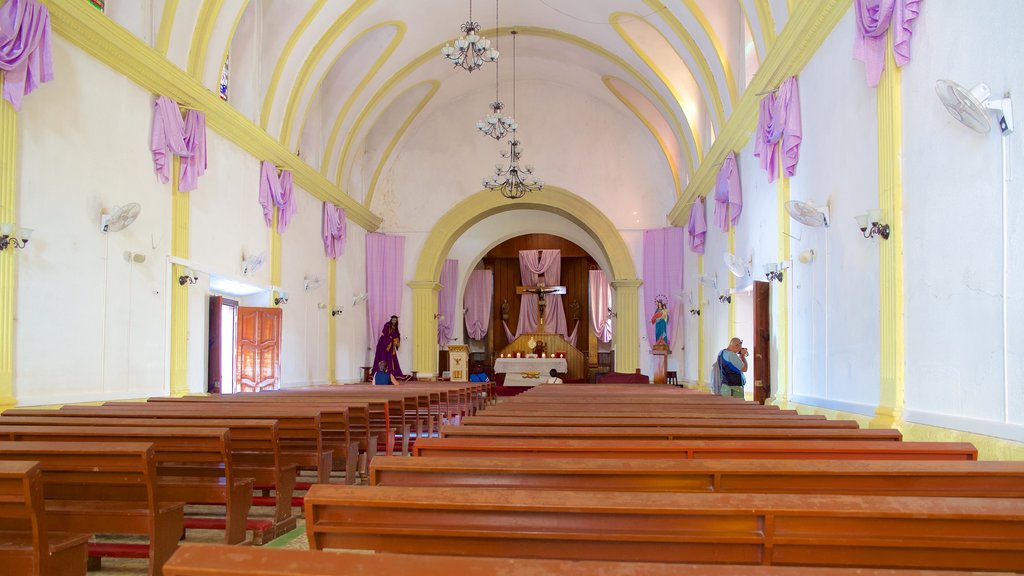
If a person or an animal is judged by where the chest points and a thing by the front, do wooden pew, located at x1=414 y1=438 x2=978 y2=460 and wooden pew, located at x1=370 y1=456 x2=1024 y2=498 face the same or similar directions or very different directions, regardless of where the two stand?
same or similar directions

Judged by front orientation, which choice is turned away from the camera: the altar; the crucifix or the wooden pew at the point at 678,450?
the wooden pew

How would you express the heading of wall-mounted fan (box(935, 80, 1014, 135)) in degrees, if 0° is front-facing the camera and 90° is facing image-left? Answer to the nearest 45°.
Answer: approximately 45°

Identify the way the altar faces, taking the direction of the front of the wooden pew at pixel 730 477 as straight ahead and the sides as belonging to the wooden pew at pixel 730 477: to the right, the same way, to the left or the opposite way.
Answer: the opposite way

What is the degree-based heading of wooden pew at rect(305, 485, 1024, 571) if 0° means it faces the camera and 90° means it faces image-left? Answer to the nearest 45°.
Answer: approximately 180°

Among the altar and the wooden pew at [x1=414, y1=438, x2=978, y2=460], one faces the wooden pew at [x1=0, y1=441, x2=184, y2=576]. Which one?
the altar

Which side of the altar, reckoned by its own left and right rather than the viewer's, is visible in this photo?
front

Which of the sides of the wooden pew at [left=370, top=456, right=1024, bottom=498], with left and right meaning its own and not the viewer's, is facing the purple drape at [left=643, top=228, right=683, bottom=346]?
front

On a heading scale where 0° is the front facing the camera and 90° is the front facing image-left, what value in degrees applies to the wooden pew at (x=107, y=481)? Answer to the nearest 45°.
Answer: approximately 225°

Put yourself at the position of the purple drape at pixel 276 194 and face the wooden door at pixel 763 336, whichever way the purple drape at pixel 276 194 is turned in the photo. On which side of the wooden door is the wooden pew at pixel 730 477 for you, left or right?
right

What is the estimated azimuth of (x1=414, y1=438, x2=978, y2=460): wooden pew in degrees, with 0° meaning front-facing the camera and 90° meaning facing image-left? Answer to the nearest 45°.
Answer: approximately 180°

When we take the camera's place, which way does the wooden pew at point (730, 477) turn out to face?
facing away from the viewer

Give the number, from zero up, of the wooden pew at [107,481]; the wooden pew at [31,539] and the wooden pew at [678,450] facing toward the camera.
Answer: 0

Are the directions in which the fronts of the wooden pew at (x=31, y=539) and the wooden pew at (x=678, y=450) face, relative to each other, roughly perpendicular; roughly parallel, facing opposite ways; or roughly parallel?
roughly parallel

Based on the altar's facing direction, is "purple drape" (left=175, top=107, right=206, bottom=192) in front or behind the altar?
in front

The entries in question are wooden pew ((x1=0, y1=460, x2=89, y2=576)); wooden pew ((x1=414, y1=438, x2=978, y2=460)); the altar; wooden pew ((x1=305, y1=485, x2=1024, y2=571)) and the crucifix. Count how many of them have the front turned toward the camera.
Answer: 2

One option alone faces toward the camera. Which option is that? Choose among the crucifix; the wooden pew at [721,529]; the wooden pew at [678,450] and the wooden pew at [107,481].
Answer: the crucifix

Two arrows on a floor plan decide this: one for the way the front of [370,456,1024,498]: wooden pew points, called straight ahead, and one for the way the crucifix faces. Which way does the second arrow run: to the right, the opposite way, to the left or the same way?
the opposite way

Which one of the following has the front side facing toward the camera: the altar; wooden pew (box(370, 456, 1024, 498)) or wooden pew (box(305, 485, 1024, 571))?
the altar

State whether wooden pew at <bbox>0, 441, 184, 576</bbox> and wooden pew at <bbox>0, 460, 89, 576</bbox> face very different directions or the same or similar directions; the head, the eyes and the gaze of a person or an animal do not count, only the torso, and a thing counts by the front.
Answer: same or similar directions
